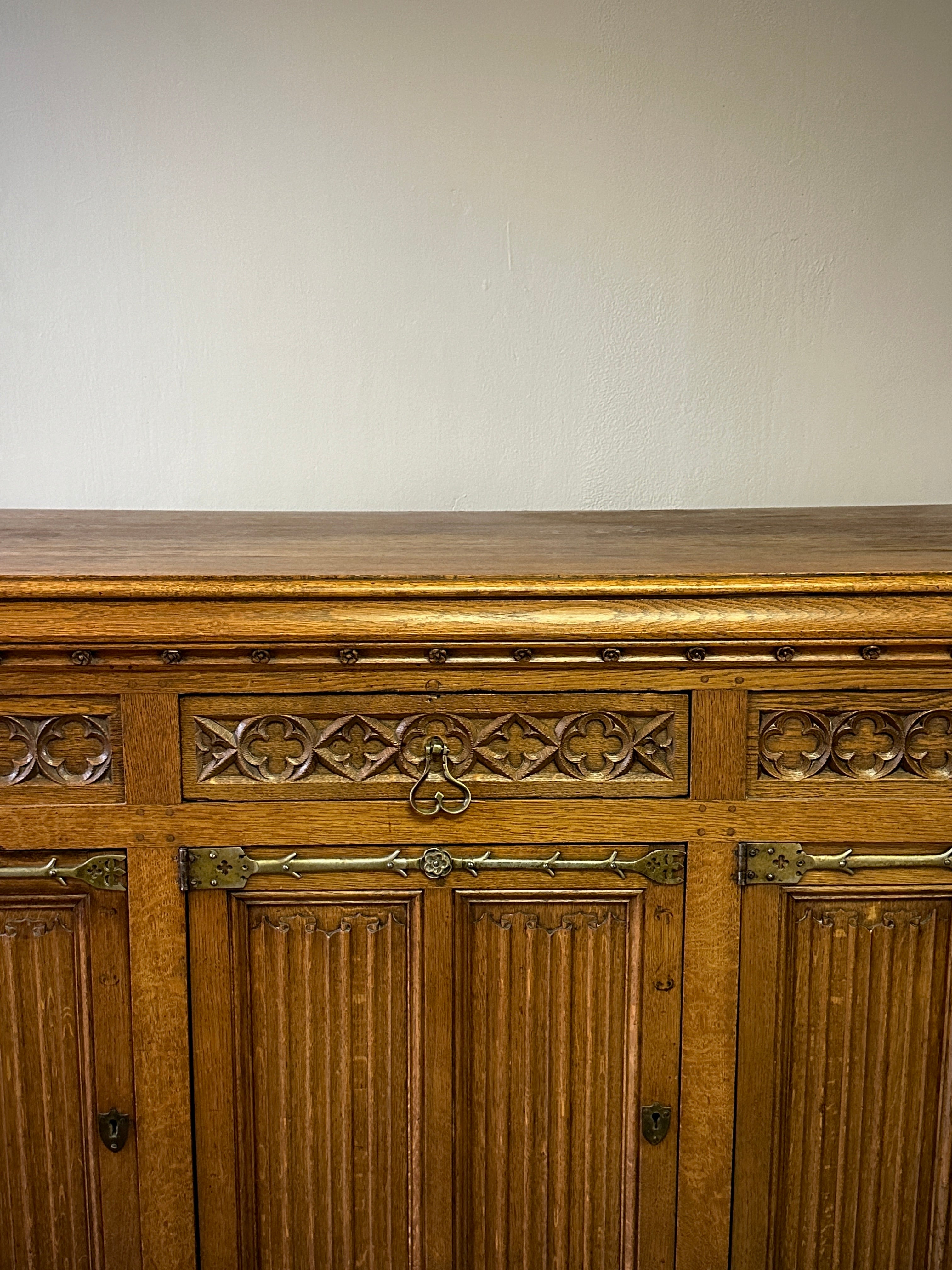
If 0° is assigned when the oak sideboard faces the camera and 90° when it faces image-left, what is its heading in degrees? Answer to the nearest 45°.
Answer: approximately 0°
